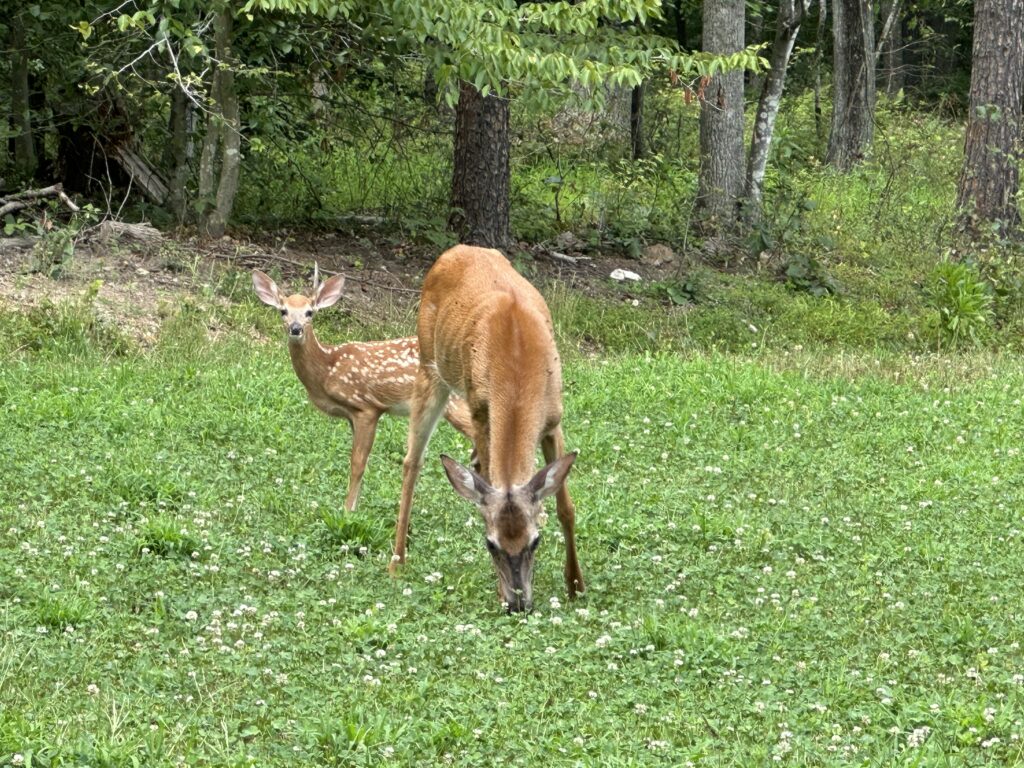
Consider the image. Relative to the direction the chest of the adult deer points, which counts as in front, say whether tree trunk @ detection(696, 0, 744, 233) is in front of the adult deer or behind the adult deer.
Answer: behind

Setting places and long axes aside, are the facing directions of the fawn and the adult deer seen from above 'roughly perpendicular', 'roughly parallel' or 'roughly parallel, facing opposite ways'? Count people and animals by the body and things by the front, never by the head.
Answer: roughly perpendicular

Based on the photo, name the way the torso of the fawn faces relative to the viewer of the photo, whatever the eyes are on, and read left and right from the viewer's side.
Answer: facing to the left of the viewer

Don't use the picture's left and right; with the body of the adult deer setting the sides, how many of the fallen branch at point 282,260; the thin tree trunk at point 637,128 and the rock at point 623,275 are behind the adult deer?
3

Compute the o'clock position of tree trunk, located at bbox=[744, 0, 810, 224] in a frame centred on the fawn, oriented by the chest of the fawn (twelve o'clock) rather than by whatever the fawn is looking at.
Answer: The tree trunk is roughly at 4 o'clock from the fawn.

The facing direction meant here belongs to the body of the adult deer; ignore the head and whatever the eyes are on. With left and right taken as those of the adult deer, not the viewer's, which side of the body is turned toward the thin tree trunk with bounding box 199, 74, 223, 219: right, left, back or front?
back

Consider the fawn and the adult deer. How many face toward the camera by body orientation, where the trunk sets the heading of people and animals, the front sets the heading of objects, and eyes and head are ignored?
1

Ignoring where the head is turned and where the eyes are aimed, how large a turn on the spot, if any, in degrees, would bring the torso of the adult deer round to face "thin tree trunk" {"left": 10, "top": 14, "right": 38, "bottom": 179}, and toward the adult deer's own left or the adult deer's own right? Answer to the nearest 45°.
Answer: approximately 135° to the adult deer's own right

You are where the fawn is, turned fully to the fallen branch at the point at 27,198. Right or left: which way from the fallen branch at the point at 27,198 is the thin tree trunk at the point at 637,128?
right

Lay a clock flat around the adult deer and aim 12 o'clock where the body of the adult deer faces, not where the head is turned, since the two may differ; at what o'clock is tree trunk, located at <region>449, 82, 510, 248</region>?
The tree trunk is roughly at 6 o'clock from the adult deer.

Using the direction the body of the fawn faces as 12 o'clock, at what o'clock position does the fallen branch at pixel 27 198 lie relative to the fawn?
The fallen branch is roughly at 2 o'clock from the fawn.
